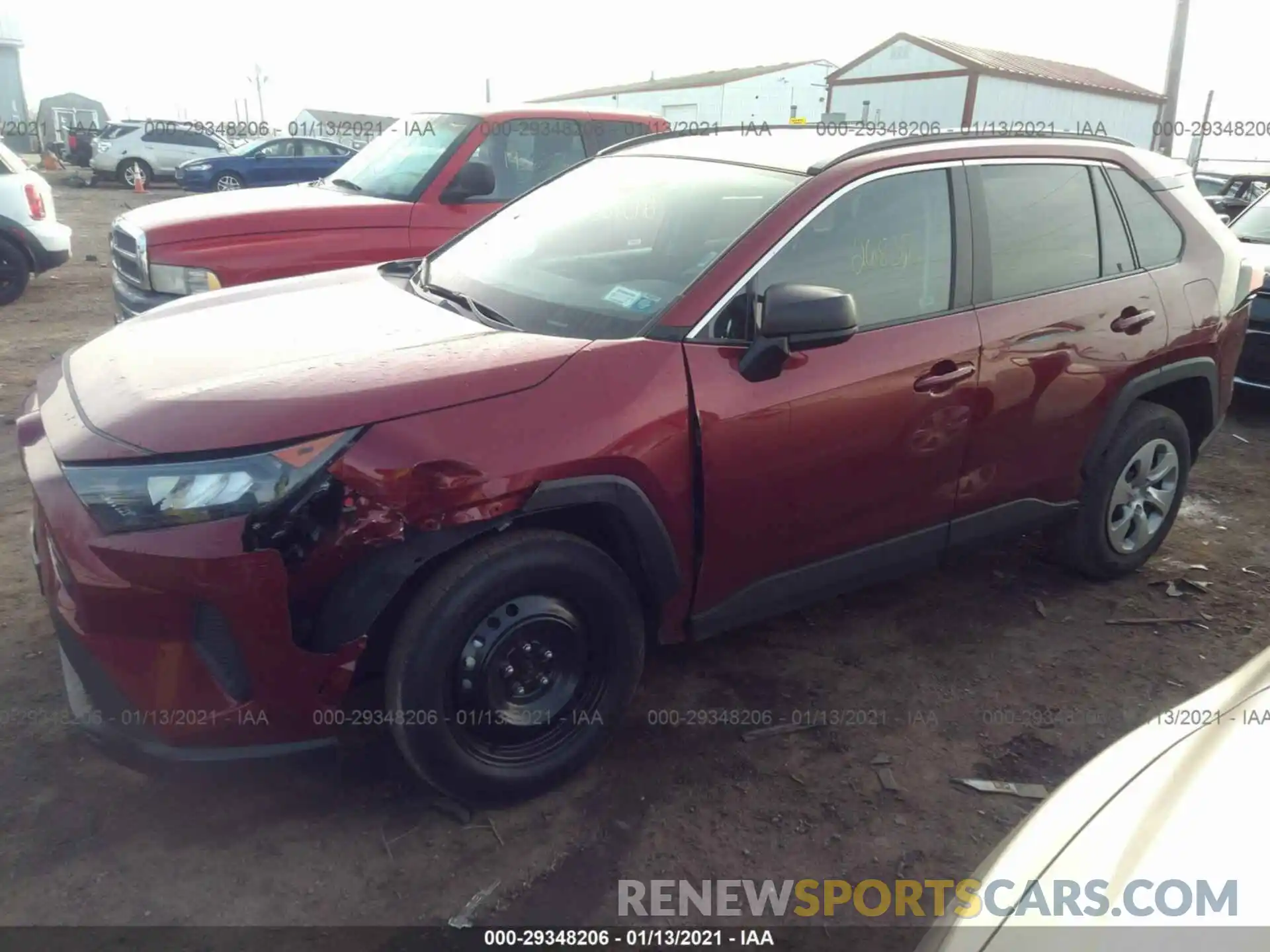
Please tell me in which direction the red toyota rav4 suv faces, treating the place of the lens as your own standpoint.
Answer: facing the viewer and to the left of the viewer

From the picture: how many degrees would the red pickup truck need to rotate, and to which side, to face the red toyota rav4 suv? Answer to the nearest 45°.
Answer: approximately 45° to its left

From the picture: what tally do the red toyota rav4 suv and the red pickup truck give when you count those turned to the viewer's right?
0

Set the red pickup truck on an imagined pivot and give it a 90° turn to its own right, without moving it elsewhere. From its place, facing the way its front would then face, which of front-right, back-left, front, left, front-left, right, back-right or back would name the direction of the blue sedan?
front-right

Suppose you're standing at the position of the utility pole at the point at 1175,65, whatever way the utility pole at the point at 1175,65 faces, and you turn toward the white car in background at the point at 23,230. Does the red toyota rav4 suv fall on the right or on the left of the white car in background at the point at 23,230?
left

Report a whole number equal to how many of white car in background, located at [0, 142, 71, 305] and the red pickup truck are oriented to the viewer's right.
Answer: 0

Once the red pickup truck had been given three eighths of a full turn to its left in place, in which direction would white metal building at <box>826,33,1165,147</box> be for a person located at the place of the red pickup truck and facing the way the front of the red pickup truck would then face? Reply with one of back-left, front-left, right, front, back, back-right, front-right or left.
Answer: front-left

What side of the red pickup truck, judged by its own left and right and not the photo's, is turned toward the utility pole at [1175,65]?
back

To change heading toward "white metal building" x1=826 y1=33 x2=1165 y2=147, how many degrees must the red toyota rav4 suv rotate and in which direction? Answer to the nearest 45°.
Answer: approximately 135° to its right

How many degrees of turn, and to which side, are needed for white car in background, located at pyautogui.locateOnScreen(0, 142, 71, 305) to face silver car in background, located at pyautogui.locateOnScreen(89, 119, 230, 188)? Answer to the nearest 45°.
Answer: approximately 90° to its right
